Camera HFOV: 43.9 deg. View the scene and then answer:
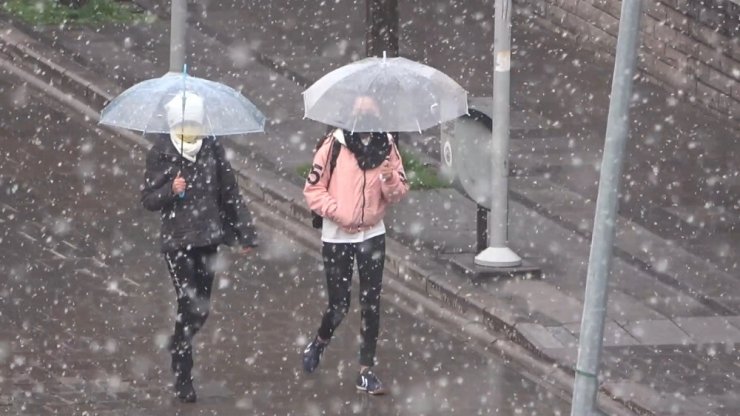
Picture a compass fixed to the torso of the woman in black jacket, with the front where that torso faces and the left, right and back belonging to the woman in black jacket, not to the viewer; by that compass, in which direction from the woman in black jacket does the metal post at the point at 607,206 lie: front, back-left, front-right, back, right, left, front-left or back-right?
front-left

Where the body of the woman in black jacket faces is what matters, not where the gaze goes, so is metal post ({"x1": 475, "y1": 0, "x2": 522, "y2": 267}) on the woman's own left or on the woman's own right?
on the woman's own left

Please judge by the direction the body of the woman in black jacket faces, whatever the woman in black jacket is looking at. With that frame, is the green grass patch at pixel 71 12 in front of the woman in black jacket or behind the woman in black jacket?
behind

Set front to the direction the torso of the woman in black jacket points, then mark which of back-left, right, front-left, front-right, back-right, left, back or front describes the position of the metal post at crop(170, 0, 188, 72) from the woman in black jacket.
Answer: back

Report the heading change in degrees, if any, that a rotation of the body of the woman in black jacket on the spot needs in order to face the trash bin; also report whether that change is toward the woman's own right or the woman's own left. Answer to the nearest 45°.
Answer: approximately 135° to the woman's own left
